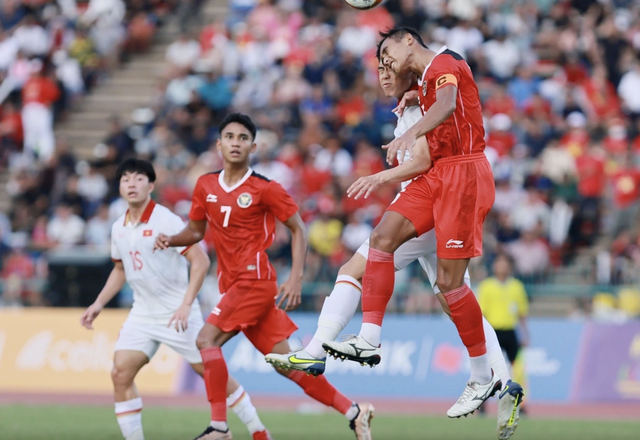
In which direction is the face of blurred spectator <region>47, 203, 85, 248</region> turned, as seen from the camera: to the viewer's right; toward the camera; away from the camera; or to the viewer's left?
toward the camera

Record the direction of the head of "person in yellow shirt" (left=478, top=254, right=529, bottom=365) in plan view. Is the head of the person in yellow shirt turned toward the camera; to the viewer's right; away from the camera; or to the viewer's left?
toward the camera

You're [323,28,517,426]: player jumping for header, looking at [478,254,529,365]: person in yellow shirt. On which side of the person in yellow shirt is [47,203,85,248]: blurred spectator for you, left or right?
left

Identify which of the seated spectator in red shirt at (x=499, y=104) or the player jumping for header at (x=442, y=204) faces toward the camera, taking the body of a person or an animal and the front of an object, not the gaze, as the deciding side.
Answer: the seated spectator in red shirt

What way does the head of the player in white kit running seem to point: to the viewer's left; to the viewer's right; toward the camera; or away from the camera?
toward the camera

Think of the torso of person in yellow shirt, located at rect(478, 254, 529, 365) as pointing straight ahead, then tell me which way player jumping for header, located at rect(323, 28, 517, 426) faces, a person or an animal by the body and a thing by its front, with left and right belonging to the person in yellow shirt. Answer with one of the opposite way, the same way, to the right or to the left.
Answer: to the right

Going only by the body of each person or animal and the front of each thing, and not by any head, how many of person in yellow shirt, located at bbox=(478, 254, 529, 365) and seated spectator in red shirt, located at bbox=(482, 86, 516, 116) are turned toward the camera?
2

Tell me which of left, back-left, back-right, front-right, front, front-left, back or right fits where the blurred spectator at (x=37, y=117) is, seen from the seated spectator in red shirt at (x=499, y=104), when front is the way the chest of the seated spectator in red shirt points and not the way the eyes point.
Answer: right

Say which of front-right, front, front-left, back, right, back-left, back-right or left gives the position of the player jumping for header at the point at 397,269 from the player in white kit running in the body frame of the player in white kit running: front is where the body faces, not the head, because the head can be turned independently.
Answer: left

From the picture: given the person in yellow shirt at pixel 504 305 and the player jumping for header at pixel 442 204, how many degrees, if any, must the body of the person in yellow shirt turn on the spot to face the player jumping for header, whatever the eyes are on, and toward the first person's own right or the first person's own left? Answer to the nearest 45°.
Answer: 0° — they already face them

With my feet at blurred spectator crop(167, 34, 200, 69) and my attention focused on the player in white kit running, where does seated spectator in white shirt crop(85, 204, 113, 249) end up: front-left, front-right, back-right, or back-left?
front-right

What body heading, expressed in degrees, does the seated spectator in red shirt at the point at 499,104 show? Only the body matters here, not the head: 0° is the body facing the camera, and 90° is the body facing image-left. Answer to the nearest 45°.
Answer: approximately 0°

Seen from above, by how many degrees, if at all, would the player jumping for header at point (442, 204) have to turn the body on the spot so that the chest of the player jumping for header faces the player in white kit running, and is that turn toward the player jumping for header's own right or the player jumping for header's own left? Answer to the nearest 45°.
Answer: approximately 45° to the player jumping for header's own right

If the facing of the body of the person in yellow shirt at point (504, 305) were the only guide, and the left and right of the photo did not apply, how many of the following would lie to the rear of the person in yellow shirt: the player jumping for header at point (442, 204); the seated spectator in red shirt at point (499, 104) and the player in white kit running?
1

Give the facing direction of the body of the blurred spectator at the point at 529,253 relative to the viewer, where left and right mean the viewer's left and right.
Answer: facing the viewer

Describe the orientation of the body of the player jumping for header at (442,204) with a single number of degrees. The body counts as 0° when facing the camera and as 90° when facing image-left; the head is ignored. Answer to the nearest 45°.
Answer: approximately 90°

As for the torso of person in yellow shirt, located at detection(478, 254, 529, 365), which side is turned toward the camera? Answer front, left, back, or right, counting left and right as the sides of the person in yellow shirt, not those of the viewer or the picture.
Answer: front
